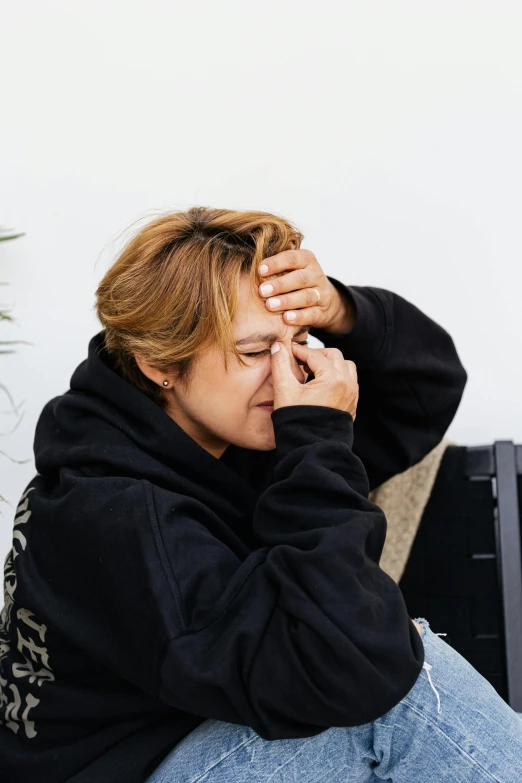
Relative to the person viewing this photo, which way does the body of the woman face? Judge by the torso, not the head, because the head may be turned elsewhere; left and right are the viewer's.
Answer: facing to the right of the viewer

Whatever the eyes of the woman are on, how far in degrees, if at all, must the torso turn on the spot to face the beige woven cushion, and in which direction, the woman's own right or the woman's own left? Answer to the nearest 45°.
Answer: approximately 45° to the woman's own left
